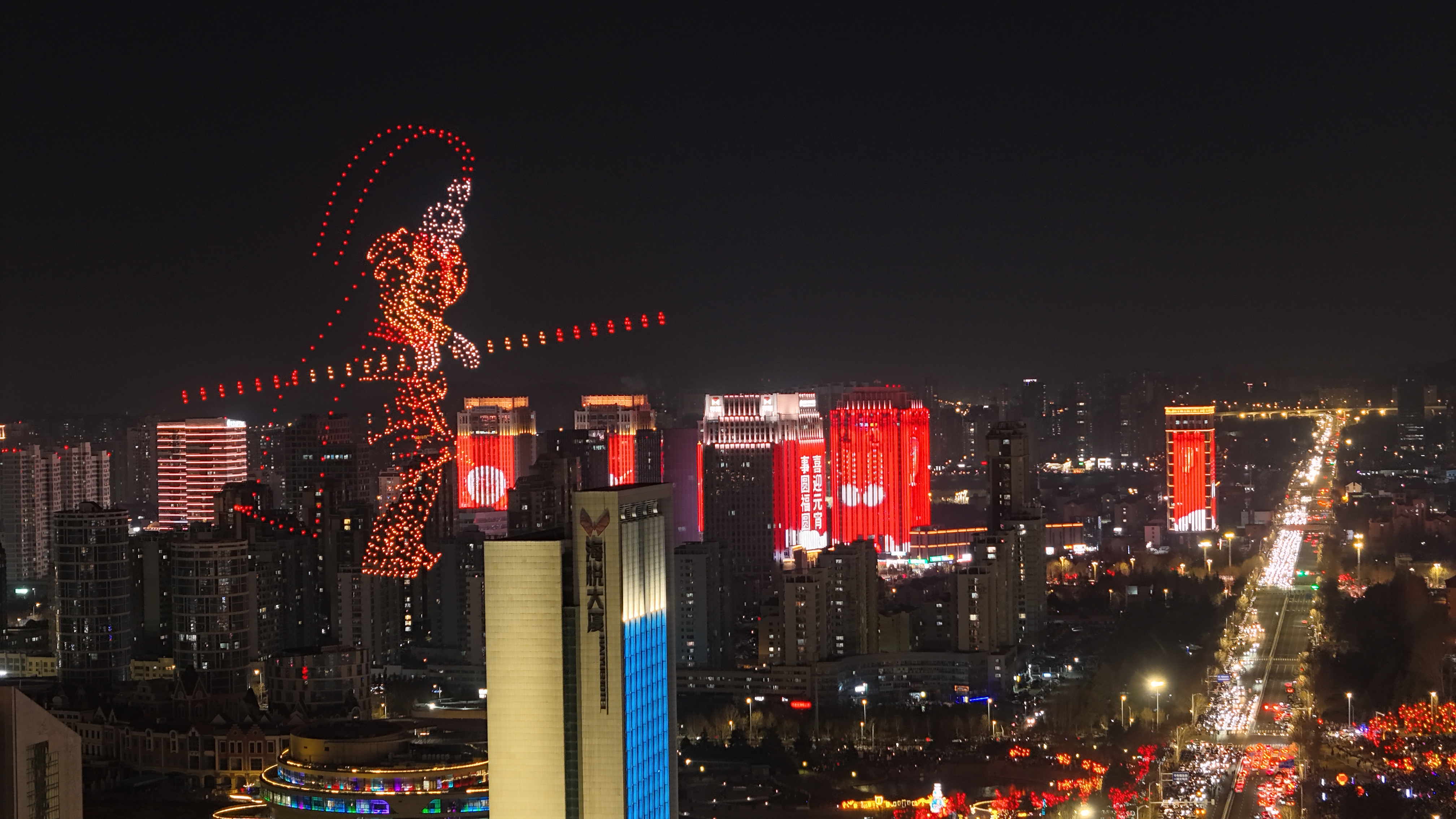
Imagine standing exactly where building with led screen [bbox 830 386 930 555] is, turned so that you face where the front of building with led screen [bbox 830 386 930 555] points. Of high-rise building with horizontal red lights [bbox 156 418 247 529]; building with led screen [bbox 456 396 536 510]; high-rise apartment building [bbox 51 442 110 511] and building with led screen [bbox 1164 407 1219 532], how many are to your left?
1

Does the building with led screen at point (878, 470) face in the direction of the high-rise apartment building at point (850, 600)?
yes

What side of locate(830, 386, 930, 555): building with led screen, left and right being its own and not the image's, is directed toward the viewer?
front

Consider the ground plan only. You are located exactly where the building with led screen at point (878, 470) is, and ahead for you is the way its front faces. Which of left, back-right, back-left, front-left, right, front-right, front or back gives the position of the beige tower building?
front

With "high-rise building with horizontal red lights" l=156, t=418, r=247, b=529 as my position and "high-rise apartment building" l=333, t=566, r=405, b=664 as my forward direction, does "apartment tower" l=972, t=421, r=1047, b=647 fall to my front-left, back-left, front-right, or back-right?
front-left

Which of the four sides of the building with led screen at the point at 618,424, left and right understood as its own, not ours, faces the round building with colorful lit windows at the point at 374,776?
front

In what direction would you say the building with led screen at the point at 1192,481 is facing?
toward the camera

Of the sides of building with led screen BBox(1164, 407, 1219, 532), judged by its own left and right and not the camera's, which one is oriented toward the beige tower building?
front

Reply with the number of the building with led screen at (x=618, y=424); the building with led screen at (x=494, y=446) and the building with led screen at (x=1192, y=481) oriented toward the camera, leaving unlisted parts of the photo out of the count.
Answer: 3

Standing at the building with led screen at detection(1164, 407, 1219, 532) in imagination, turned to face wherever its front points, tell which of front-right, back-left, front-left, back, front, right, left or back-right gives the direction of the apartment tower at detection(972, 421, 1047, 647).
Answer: front

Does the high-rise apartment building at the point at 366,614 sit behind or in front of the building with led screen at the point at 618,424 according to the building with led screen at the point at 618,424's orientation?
in front

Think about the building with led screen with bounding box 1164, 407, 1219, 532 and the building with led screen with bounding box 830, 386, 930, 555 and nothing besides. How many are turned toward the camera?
2

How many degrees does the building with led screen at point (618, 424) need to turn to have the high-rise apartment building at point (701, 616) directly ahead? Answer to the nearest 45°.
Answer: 0° — it already faces it

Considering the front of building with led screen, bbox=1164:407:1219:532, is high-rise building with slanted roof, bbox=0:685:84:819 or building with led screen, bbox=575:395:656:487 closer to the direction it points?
the high-rise building with slanted roof

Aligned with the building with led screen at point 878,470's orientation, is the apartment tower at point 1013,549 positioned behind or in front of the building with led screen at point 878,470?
in front

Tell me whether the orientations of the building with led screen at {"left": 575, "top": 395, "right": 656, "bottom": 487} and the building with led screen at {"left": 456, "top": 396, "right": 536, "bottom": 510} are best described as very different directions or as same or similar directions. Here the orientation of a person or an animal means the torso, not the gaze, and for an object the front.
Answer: same or similar directions
